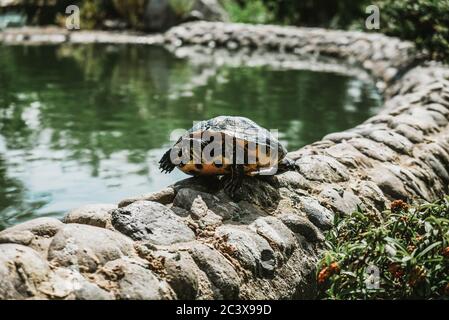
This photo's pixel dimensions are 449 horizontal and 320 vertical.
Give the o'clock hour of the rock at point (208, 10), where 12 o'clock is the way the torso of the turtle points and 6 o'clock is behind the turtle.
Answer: The rock is roughly at 9 o'clock from the turtle.

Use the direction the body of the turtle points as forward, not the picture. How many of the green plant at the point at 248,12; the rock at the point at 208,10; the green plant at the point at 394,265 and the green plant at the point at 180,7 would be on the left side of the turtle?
3

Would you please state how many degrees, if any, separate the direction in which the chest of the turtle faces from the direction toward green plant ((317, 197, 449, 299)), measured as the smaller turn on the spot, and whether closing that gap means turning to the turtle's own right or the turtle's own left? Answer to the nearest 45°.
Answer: approximately 45° to the turtle's own right

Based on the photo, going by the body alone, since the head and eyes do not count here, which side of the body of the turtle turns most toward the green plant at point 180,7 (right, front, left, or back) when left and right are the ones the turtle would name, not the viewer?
left

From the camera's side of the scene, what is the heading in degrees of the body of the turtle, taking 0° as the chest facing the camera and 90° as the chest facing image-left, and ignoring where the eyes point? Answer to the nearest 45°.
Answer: approximately 270°

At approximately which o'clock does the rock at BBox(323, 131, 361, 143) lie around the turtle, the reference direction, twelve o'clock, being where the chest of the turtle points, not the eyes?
The rock is roughly at 10 o'clock from the turtle.

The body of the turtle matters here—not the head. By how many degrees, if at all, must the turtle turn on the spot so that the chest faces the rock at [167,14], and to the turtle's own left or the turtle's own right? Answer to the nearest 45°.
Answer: approximately 90° to the turtle's own left
